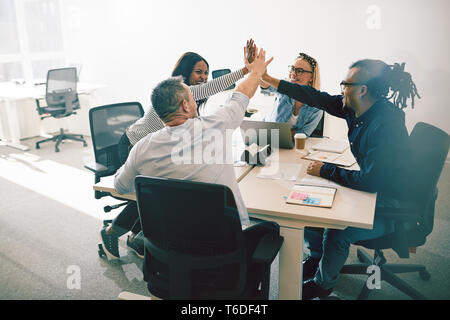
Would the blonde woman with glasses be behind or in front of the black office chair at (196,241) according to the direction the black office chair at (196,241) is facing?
in front

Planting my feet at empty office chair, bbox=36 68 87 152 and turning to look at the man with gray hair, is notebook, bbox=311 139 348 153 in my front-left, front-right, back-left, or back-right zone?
front-left

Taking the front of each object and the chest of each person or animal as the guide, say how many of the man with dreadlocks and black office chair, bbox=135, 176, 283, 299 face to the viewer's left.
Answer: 1

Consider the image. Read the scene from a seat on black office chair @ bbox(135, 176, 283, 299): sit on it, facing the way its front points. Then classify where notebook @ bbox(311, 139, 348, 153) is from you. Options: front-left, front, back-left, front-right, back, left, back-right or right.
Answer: front

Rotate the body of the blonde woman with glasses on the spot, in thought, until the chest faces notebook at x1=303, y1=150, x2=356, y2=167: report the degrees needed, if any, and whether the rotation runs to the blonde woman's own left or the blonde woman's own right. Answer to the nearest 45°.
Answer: approximately 45° to the blonde woman's own left

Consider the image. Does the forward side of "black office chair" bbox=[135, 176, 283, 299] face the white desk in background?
no

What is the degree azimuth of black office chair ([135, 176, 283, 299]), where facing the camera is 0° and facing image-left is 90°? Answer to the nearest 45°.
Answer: approximately 225°

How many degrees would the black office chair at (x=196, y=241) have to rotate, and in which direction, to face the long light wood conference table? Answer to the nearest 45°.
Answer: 0° — it already faces it

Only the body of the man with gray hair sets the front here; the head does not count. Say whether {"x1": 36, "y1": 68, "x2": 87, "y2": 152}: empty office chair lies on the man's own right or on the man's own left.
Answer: on the man's own left

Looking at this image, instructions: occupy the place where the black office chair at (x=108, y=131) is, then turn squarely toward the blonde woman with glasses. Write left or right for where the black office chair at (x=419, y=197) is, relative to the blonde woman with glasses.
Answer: right

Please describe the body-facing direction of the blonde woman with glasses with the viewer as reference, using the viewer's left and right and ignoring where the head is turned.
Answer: facing the viewer and to the left of the viewer

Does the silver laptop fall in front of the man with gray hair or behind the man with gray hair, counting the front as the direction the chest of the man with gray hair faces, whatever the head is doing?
in front

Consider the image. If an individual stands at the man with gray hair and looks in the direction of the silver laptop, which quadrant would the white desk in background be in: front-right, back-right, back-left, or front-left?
front-left

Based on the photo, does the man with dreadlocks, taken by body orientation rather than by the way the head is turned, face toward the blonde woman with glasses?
no

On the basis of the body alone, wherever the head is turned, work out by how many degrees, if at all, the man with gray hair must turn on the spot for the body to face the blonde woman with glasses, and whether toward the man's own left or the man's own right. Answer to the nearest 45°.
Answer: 0° — they already face them

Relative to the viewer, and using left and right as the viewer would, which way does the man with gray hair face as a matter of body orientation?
facing away from the viewer and to the right of the viewer

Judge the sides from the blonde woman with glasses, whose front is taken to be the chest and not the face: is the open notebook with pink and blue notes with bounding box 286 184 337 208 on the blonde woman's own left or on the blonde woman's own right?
on the blonde woman's own left

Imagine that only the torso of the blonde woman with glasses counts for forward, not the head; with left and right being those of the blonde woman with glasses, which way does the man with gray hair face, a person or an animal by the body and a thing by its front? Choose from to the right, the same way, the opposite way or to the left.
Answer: the opposite way

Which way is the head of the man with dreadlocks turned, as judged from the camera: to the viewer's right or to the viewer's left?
to the viewer's left

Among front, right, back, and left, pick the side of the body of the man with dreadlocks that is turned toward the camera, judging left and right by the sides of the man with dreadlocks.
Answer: left
